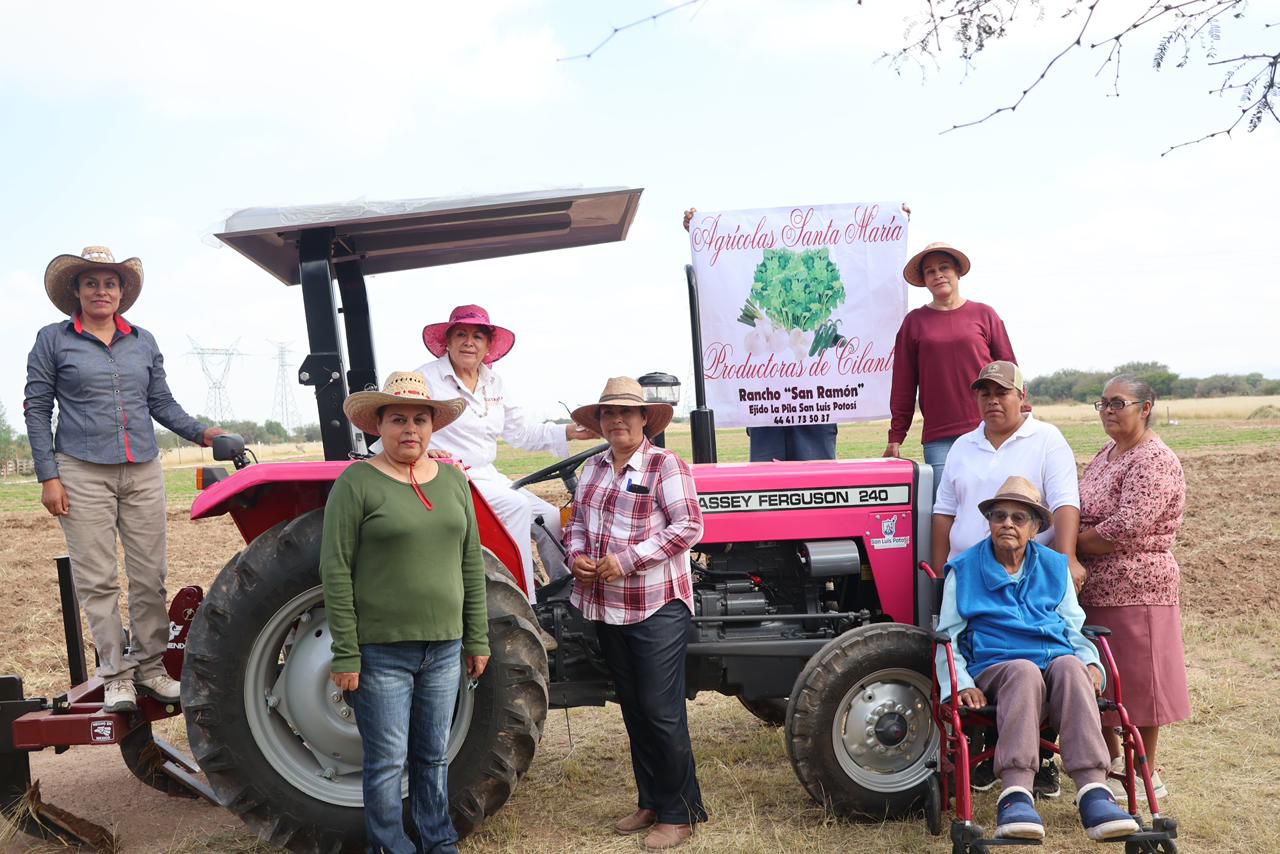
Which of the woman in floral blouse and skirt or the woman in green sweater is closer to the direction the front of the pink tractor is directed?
the woman in floral blouse and skirt

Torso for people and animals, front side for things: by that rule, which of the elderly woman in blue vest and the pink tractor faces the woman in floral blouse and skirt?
the pink tractor

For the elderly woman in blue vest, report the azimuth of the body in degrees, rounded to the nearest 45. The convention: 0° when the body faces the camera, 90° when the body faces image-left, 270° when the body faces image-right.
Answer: approximately 0°

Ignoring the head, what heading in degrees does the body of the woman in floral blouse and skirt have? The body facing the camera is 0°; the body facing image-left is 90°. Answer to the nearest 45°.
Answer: approximately 45°

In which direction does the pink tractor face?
to the viewer's right

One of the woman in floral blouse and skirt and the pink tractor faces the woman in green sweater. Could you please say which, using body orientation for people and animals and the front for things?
the woman in floral blouse and skirt

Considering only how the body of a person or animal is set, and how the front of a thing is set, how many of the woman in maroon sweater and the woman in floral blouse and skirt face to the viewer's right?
0

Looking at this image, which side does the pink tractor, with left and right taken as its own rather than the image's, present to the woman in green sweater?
right

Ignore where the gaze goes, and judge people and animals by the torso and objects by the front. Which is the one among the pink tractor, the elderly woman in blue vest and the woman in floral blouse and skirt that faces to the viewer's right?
the pink tractor
